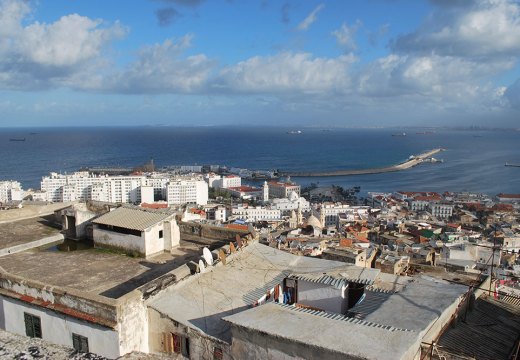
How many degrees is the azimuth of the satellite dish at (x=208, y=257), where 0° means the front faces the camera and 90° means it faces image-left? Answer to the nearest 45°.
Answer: approximately 315°

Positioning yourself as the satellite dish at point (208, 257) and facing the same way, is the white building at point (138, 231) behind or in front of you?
behind
